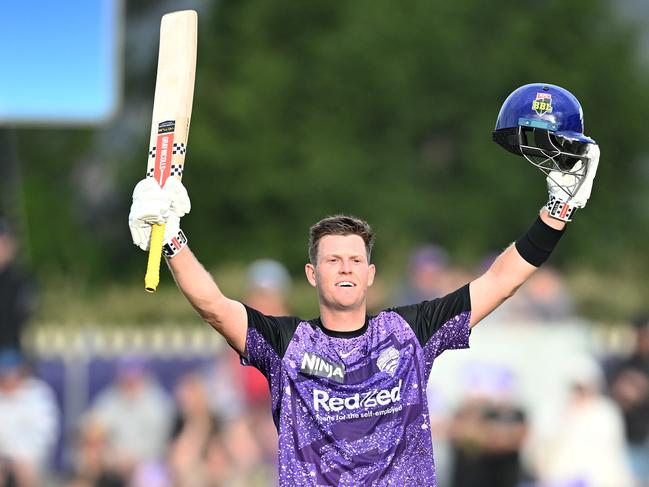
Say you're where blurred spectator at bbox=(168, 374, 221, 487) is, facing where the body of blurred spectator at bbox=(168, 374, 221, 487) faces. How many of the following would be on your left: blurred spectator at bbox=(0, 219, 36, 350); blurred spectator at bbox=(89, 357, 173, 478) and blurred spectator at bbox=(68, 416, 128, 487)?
0

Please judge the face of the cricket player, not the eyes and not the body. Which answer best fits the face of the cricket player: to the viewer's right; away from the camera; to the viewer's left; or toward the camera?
toward the camera

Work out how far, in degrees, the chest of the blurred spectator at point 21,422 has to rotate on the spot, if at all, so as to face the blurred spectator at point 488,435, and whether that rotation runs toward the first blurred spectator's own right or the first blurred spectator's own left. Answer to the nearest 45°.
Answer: approximately 45° to the first blurred spectator's own left

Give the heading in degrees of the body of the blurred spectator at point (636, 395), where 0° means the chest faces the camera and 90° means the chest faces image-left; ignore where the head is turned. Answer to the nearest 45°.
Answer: approximately 0°

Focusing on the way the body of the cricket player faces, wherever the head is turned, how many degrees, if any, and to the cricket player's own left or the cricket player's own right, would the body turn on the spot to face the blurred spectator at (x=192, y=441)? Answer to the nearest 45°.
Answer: approximately 180°

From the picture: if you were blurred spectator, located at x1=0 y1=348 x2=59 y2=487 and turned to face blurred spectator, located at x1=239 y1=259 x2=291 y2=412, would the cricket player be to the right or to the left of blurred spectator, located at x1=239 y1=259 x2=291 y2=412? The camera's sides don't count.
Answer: right

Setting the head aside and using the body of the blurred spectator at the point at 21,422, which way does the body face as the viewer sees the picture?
toward the camera

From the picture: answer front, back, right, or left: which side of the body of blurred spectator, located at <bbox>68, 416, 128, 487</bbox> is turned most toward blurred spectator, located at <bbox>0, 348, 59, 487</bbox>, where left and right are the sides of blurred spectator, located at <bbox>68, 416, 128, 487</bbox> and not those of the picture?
right

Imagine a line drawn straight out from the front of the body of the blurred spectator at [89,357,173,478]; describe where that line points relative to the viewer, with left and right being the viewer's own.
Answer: facing the viewer

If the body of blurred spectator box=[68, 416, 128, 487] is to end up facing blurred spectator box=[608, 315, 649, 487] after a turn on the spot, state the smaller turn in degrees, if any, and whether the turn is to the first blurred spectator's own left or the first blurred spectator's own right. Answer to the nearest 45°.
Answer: approximately 90° to the first blurred spectator's own left

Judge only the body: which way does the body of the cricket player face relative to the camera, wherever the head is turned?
toward the camera

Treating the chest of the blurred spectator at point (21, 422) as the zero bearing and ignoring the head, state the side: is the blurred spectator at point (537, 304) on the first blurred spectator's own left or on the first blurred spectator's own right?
on the first blurred spectator's own left

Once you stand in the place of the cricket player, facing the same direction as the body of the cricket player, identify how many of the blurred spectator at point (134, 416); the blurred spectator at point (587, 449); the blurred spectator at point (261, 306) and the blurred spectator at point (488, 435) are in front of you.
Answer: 0

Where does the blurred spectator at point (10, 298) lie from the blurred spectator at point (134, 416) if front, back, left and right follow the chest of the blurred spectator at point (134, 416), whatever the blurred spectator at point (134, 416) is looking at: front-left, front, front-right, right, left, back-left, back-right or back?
right

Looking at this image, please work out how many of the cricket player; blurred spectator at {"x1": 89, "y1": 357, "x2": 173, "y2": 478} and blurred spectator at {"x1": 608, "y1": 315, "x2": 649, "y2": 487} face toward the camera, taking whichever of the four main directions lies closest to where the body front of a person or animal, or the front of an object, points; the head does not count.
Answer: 3

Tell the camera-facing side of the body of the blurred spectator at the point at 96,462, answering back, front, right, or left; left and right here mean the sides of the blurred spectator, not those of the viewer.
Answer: front
